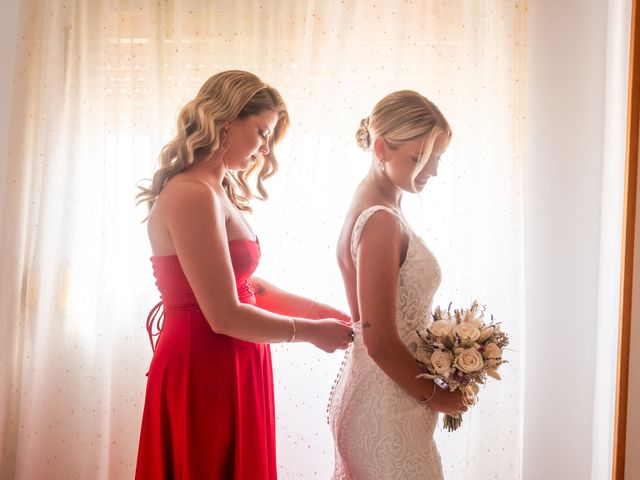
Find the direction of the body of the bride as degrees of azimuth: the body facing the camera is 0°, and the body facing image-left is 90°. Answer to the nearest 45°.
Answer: approximately 270°

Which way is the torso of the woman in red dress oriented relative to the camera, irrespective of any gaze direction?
to the viewer's right

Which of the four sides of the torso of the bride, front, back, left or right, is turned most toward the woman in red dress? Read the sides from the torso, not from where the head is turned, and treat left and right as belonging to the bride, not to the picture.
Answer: back

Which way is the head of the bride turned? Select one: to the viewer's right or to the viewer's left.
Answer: to the viewer's right

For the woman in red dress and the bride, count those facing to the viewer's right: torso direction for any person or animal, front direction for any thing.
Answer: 2

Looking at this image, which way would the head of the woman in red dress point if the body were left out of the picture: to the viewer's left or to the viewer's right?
to the viewer's right

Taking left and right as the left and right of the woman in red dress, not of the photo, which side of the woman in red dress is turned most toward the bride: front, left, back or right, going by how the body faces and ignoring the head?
front
